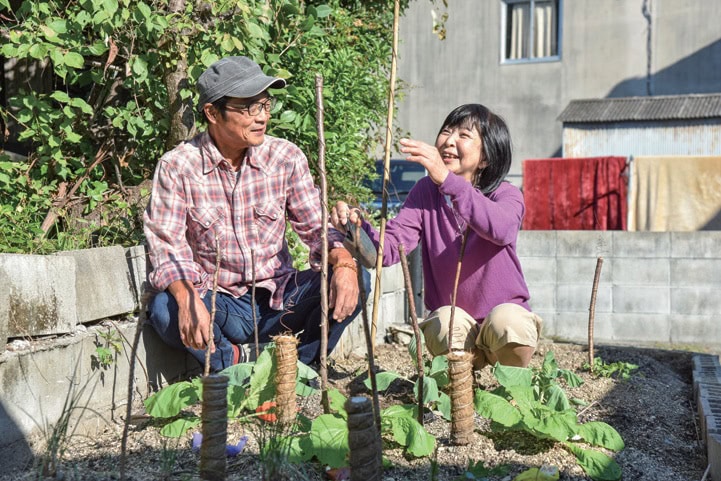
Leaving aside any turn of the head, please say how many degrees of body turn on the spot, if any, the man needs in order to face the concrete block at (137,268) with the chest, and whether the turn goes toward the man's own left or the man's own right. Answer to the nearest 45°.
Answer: approximately 90° to the man's own right

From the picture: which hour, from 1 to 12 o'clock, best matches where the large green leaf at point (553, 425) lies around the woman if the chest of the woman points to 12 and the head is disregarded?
The large green leaf is roughly at 10 o'clock from the woman.

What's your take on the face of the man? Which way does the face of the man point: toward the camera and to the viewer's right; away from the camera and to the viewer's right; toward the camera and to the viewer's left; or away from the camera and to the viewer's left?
toward the camera and to the viewer's right

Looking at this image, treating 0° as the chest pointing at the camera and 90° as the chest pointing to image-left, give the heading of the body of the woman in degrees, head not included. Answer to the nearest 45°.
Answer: approximately 45°

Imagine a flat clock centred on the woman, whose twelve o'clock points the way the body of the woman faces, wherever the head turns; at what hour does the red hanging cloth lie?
The red hanging cloth is roughly at 5 o'clock from the woman.

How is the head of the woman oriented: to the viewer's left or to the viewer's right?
to the viewer's left

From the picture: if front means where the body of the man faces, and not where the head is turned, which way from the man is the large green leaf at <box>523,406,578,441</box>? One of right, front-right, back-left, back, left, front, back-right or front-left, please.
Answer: front-left

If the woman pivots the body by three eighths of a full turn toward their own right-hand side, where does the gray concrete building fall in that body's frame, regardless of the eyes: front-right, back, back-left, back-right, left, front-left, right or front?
front

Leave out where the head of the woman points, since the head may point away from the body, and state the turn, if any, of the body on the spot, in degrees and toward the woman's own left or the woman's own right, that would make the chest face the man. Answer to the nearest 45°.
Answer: approximately 45° to the woman's own right
